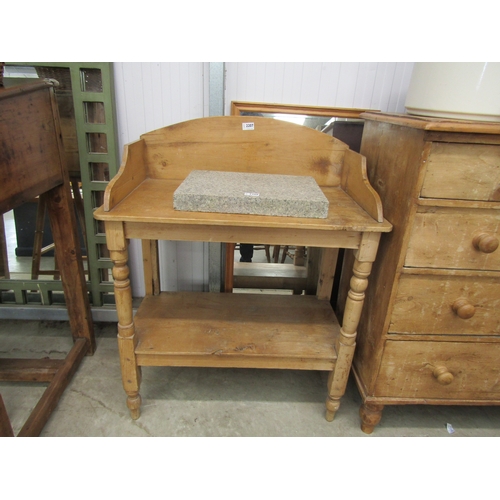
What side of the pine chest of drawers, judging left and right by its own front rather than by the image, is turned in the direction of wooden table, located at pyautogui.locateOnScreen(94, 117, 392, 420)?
right

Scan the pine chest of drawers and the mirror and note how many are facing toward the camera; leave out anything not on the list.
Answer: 2

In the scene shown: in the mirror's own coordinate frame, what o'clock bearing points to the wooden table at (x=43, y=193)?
The wooden table is roughly at 2 o'clock from the mirror.

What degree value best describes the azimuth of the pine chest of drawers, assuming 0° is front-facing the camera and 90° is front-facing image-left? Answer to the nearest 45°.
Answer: approximately 0°

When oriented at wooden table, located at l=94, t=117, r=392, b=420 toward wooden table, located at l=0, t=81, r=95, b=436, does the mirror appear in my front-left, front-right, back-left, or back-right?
back-right

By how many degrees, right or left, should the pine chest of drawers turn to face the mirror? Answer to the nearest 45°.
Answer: approximately 135° to its right

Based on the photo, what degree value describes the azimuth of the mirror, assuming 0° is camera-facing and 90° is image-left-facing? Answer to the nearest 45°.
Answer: approximately 0°

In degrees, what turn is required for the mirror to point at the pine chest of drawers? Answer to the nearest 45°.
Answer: approximately 45° to its left

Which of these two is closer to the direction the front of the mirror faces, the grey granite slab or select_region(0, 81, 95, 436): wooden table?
the grey granite slab

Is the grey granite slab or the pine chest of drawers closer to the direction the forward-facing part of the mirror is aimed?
the grey granite slab
